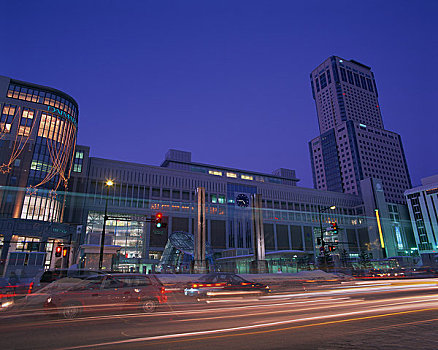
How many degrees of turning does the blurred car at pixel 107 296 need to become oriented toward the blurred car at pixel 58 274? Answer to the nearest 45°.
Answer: approximately 90° to its right

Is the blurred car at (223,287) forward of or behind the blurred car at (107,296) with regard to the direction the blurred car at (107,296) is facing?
behind

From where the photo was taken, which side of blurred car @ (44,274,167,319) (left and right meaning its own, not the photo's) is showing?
left
